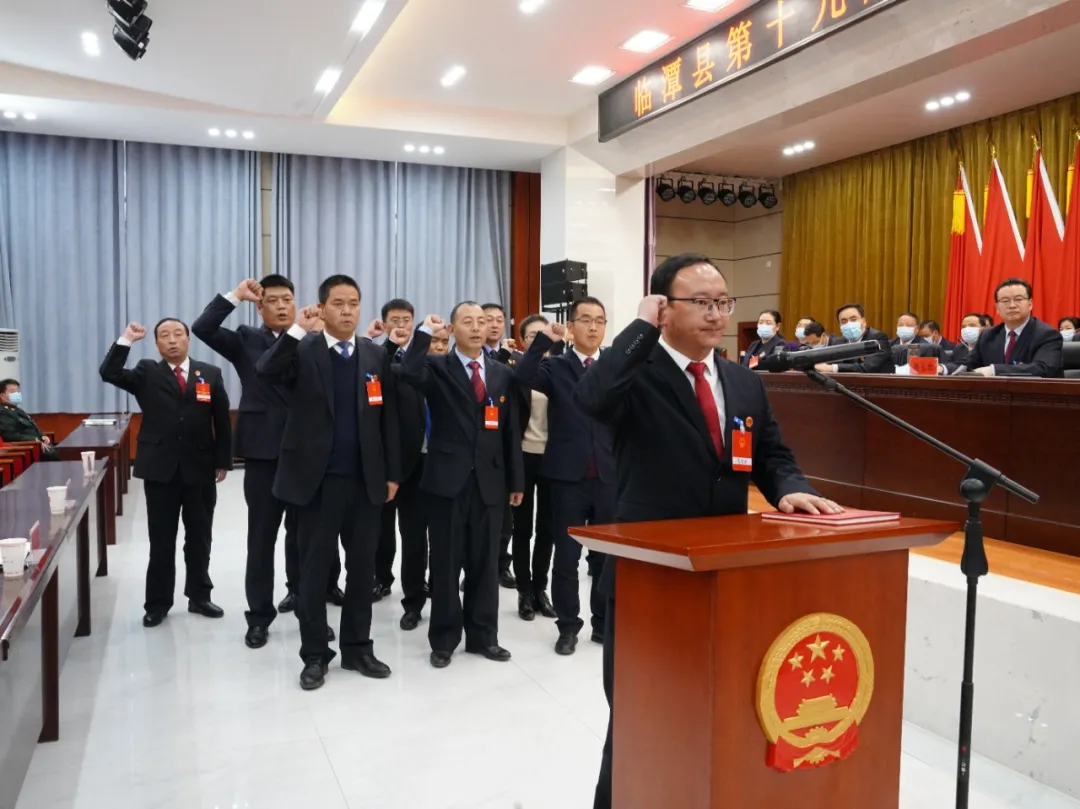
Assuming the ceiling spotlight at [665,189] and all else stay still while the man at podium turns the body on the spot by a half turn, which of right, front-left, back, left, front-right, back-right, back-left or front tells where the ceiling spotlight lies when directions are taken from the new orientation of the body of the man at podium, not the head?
front-right

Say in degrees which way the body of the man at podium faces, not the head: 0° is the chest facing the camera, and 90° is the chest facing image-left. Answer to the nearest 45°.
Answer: approximately 315°

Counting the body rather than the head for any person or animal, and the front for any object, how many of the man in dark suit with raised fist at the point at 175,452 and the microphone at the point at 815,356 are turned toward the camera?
1

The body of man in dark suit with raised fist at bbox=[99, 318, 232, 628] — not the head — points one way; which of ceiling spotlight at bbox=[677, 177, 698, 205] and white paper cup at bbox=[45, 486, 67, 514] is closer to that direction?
the white paper cup

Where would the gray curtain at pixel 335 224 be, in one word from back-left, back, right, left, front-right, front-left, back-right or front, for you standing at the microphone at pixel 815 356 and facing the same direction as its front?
front-right

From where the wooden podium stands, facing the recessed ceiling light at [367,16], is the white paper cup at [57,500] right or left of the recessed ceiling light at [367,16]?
left

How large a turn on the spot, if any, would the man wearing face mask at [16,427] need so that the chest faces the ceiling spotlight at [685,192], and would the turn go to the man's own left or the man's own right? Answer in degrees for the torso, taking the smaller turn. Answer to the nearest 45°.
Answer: approximately 45° to the man's own left

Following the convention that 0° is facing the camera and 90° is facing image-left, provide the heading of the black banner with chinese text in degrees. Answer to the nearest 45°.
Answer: approximately 45°

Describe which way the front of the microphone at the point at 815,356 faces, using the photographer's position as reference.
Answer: facing to the left of the viewer
